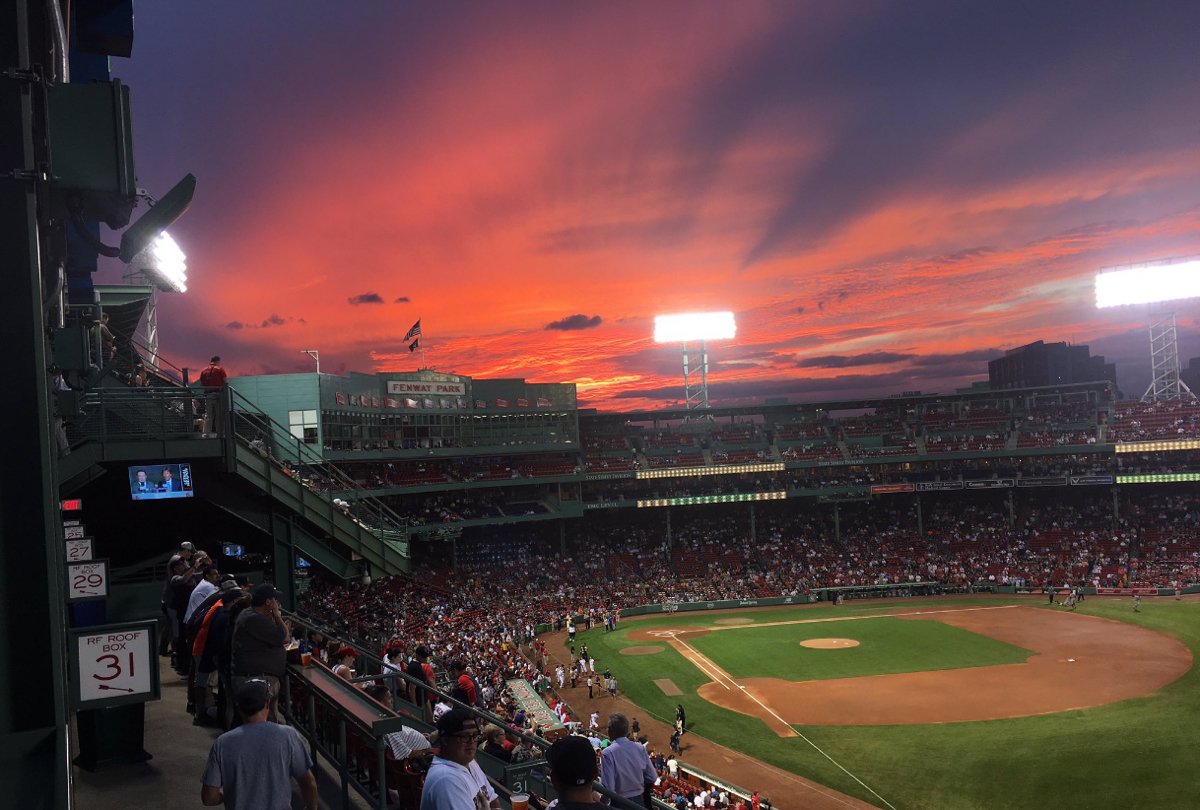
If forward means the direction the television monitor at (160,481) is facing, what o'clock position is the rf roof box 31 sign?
The rf roof box 31 sign is roughly at 12 o'clock from the television monitor.

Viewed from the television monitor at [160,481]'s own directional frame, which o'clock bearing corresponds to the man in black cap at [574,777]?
The man in black cap is roughly at 12 o'clock from the television monitor.

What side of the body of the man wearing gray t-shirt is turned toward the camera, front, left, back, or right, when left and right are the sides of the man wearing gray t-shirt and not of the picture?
back

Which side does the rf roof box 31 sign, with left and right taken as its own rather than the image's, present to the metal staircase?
back

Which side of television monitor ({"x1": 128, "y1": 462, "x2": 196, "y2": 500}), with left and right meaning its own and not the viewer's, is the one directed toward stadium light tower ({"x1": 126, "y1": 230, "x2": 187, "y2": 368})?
back

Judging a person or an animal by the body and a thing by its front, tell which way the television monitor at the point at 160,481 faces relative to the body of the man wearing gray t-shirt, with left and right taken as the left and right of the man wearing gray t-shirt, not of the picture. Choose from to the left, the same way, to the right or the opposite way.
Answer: the opposite way

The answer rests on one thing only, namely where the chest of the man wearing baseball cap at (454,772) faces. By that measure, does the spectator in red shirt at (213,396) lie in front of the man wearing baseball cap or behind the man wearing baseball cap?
behind

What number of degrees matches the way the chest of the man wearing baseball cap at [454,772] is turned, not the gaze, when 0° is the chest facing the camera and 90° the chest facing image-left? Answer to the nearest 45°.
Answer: approximately 315°

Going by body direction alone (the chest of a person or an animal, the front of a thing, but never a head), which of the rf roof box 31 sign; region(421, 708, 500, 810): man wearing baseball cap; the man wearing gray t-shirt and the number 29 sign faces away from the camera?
the man wearing gray t-shirt

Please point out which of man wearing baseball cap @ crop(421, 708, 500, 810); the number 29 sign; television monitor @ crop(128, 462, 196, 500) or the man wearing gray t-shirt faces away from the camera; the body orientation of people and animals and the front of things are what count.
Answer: the man wearing gray t-shirt

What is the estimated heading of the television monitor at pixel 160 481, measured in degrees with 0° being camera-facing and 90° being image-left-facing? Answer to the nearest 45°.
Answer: approximately 0°

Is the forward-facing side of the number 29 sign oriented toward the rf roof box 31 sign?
yes

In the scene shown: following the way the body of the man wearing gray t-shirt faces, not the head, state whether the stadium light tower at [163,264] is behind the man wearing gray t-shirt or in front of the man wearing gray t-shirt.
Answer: in front

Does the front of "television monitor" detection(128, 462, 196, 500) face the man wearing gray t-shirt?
yes
